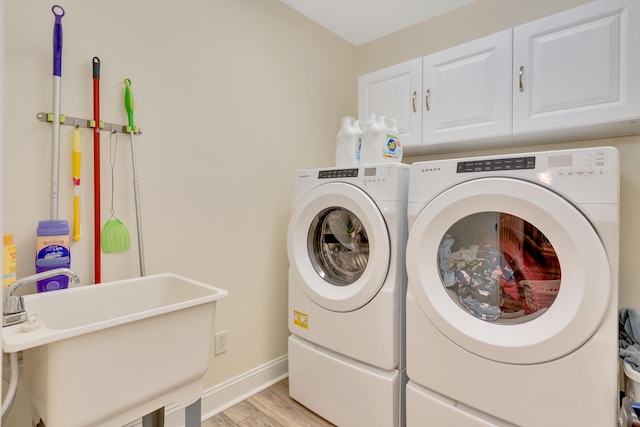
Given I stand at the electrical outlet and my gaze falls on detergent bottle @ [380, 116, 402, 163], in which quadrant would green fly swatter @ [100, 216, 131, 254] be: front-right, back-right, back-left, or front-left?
back-right

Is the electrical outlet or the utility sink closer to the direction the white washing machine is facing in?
the utility sink

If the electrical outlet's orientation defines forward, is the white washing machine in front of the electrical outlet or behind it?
in front

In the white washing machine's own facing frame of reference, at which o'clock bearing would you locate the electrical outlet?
The electrical outlet is roughly at 2 o'clock from the white washing machine.

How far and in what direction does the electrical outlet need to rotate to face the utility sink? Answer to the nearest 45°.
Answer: approximately 90° to its right

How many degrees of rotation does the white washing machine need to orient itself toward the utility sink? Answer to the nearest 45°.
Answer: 0° — it already faces it

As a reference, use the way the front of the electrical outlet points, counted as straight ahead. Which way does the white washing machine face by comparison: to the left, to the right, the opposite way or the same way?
to the right

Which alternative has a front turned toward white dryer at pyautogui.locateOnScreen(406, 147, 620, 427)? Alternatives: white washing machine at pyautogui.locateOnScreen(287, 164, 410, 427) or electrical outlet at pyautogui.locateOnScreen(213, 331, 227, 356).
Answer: the electrical outlet

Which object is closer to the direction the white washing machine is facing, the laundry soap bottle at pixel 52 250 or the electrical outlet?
the laundry soap bottle

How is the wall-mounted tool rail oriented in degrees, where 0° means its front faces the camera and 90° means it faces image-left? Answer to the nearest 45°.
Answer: approximately 315°

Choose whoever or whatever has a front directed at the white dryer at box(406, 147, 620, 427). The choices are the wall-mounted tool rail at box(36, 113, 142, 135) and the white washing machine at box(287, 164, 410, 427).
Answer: the wall-mounted tool rail

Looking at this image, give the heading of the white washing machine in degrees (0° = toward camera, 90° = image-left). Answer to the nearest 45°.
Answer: approximately 45°

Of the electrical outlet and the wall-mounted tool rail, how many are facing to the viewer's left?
0

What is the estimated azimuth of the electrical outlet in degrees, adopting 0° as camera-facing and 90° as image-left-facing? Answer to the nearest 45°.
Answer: approximately 315°

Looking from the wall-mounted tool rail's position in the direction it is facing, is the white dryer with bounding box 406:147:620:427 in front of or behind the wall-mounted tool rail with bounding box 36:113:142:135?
in front
